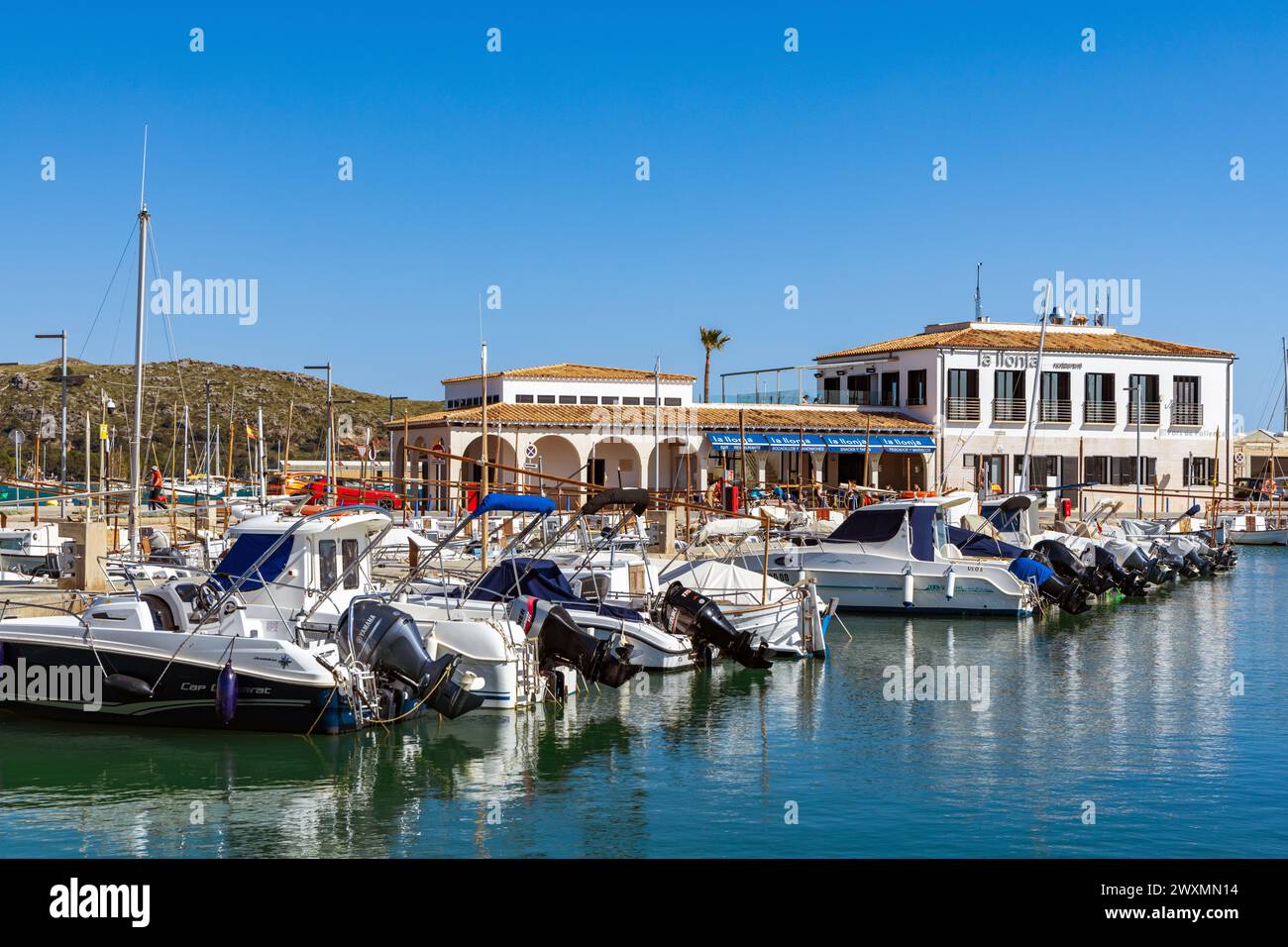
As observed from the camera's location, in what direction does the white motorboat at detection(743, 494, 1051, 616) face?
facing to the left of the viewer

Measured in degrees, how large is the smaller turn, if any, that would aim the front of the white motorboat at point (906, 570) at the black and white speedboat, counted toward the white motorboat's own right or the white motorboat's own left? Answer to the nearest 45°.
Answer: approximately 45° to the white motorboat's own left
